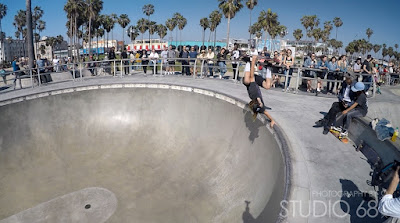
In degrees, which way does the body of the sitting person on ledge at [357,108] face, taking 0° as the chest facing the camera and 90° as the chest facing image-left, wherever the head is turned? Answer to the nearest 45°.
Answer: approximately 90°

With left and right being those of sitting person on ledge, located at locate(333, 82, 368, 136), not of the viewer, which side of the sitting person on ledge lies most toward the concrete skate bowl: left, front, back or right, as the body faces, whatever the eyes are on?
front

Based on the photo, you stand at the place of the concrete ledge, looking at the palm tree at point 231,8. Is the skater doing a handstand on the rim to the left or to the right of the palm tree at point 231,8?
left

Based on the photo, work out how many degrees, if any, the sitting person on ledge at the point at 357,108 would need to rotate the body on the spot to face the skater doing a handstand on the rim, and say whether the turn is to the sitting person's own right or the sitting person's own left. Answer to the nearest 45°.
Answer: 0° — they already face them
